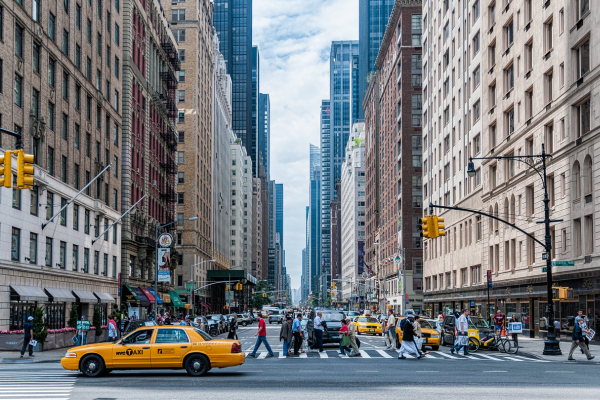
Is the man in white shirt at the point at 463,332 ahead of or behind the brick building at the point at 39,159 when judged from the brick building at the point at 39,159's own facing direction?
ahead

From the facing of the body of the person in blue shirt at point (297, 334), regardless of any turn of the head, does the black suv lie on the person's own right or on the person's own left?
on the person's own left

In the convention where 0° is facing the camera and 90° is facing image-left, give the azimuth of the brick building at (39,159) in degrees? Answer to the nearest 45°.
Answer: approximately 315°

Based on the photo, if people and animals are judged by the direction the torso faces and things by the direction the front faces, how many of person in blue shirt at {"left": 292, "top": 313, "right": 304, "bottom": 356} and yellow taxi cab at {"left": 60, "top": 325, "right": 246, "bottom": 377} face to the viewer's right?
1

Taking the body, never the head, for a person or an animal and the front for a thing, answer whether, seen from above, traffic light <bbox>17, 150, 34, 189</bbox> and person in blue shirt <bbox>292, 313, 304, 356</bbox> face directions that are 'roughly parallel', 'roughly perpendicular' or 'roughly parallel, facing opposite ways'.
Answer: roughly parallel
